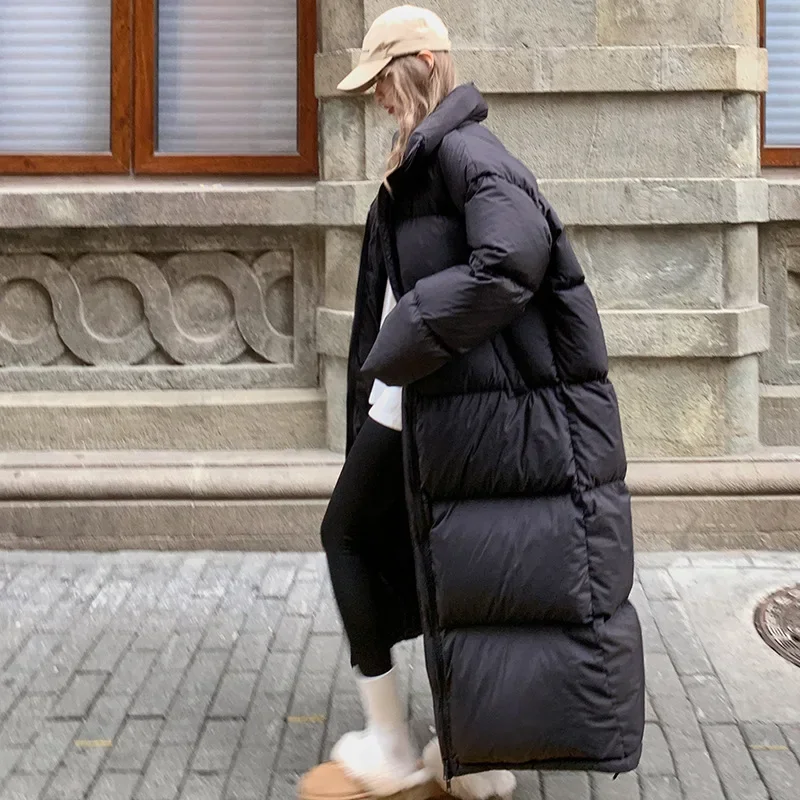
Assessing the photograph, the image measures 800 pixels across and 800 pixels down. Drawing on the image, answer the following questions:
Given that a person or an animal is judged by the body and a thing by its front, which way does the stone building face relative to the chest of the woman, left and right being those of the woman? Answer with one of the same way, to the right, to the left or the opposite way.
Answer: to the left

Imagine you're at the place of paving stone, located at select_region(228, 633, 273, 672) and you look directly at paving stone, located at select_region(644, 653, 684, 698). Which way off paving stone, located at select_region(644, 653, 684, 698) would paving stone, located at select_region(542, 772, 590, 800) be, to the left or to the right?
right

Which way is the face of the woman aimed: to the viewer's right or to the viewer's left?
to the viewer's left

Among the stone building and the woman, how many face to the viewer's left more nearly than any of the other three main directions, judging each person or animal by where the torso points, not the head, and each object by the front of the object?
1

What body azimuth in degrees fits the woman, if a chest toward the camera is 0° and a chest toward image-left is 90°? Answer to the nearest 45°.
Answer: approximately 90°

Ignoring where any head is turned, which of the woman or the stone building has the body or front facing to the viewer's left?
the woman
